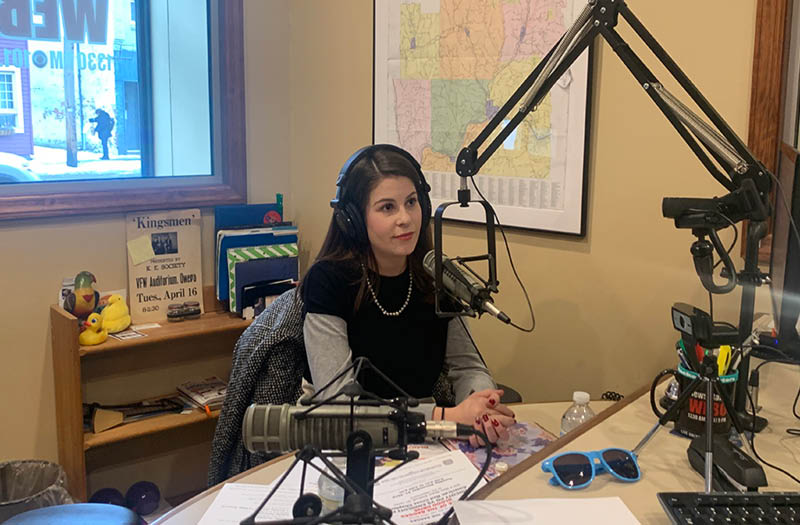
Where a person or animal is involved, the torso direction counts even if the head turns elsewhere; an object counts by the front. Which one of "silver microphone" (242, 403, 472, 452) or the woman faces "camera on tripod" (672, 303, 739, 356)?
the woman

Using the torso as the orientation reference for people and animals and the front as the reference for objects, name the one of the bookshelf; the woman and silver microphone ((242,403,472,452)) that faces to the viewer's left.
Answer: the silver microphone

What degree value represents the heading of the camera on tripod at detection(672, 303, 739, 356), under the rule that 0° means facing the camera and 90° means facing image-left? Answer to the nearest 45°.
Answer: approximately 45°

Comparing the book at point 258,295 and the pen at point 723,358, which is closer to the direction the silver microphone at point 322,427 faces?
the book

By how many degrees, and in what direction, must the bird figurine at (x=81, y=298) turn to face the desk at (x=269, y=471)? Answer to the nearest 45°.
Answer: approximately 45° to its right

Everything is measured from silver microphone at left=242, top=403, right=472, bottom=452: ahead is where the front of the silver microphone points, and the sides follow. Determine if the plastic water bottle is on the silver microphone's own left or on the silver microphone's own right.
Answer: on the silver microphone's own right

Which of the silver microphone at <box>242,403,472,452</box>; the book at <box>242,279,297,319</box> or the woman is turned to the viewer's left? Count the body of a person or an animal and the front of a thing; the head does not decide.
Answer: the silver microphone

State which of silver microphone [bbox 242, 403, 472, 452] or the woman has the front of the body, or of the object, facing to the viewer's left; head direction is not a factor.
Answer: the silver microphone

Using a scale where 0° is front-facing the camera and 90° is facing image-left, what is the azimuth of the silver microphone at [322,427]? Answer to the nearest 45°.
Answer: approximately 90°
